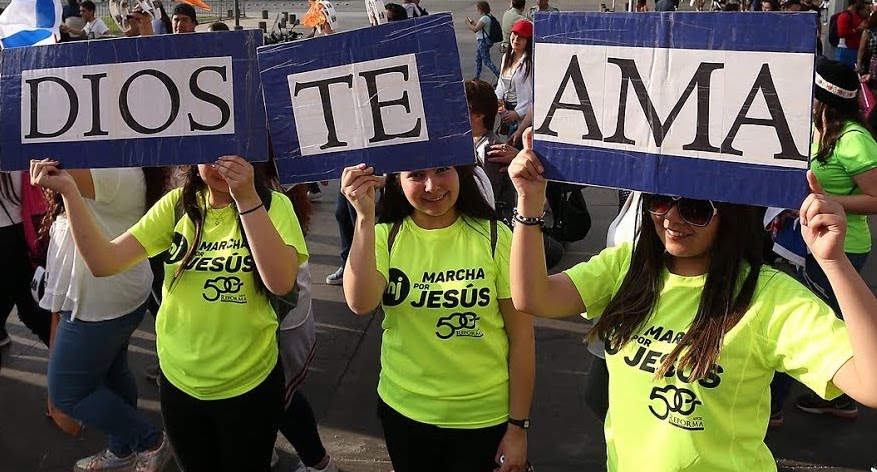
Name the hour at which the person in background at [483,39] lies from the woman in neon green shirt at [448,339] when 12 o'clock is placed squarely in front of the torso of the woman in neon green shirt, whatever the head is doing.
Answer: The person in background is roughly at 6 o'clock from the woman in neon green shirt.

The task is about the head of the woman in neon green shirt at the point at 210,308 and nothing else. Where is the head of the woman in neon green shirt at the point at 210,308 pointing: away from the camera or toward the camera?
toward the camera

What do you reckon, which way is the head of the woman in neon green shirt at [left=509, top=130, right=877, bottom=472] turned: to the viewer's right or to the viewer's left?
to the viewer's left

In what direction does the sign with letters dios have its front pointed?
toward the camera

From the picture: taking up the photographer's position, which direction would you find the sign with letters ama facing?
facing the viewer

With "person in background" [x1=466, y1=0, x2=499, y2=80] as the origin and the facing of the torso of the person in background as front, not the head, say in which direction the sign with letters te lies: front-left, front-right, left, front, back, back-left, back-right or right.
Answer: left

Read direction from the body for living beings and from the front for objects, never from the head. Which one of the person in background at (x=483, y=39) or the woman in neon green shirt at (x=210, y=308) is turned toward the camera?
the woman in neon green shirt

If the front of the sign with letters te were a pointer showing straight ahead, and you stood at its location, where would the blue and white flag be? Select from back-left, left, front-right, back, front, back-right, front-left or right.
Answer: back-right

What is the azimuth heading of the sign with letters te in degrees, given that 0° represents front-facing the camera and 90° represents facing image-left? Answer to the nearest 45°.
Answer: approximately 0°

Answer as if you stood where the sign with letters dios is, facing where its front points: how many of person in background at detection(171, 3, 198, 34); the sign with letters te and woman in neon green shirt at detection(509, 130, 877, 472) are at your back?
1

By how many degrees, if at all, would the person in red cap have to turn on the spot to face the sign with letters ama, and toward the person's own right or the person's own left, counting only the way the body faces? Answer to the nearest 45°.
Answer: approximately 45° to the person's own left

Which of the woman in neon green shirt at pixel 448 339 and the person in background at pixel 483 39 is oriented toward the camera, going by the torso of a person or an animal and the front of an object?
the woman in neon green shirt
